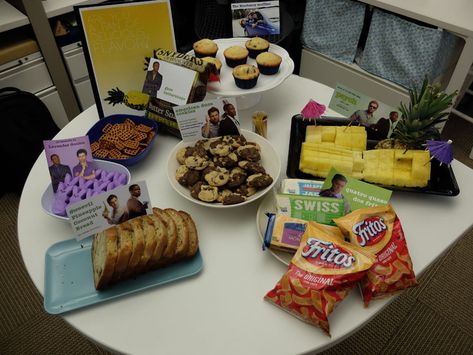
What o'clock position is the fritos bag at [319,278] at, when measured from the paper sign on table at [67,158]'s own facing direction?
The fritos bag is roughly at 11 o'clock from the paper sign on table.

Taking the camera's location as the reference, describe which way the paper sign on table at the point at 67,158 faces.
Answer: facing the viewer

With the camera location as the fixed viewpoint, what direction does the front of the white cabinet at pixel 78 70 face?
facing the viewer and to the right of the viewer

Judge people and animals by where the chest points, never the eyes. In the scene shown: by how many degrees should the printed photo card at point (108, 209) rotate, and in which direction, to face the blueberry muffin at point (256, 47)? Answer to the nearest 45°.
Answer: approximately 135° to its left

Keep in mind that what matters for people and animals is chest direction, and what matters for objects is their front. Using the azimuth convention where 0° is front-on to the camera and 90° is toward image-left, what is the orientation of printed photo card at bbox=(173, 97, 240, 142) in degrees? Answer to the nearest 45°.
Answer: approximately 0°

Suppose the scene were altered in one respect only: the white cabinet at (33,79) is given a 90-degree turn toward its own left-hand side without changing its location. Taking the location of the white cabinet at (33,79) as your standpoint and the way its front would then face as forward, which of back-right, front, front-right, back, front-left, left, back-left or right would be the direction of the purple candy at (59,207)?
back-right
